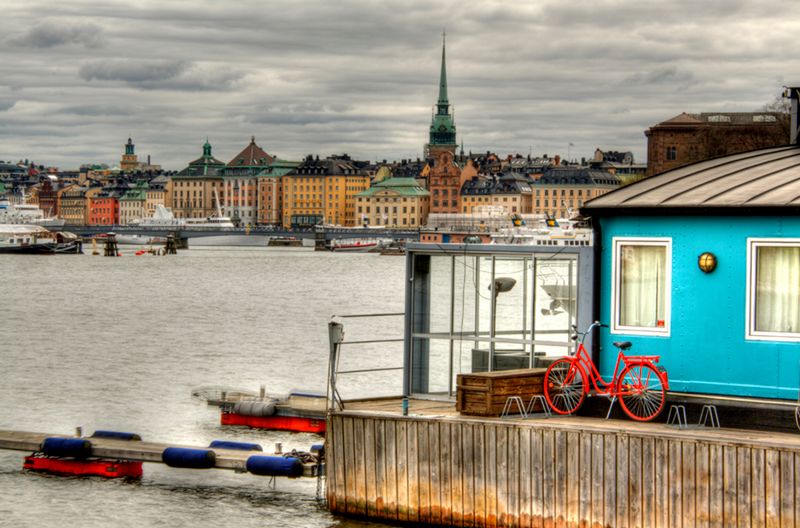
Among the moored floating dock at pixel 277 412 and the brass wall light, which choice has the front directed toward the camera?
the brass wall light

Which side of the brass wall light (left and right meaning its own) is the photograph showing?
front

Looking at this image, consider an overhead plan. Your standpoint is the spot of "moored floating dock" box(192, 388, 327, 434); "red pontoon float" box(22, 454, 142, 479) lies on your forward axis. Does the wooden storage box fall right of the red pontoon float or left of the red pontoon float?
left
